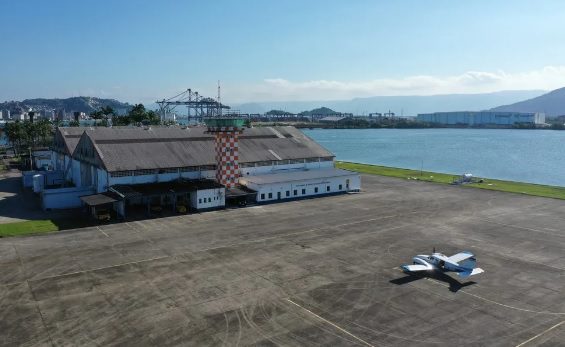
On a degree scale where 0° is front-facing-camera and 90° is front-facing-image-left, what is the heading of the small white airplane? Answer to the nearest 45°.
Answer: approximately 135°
